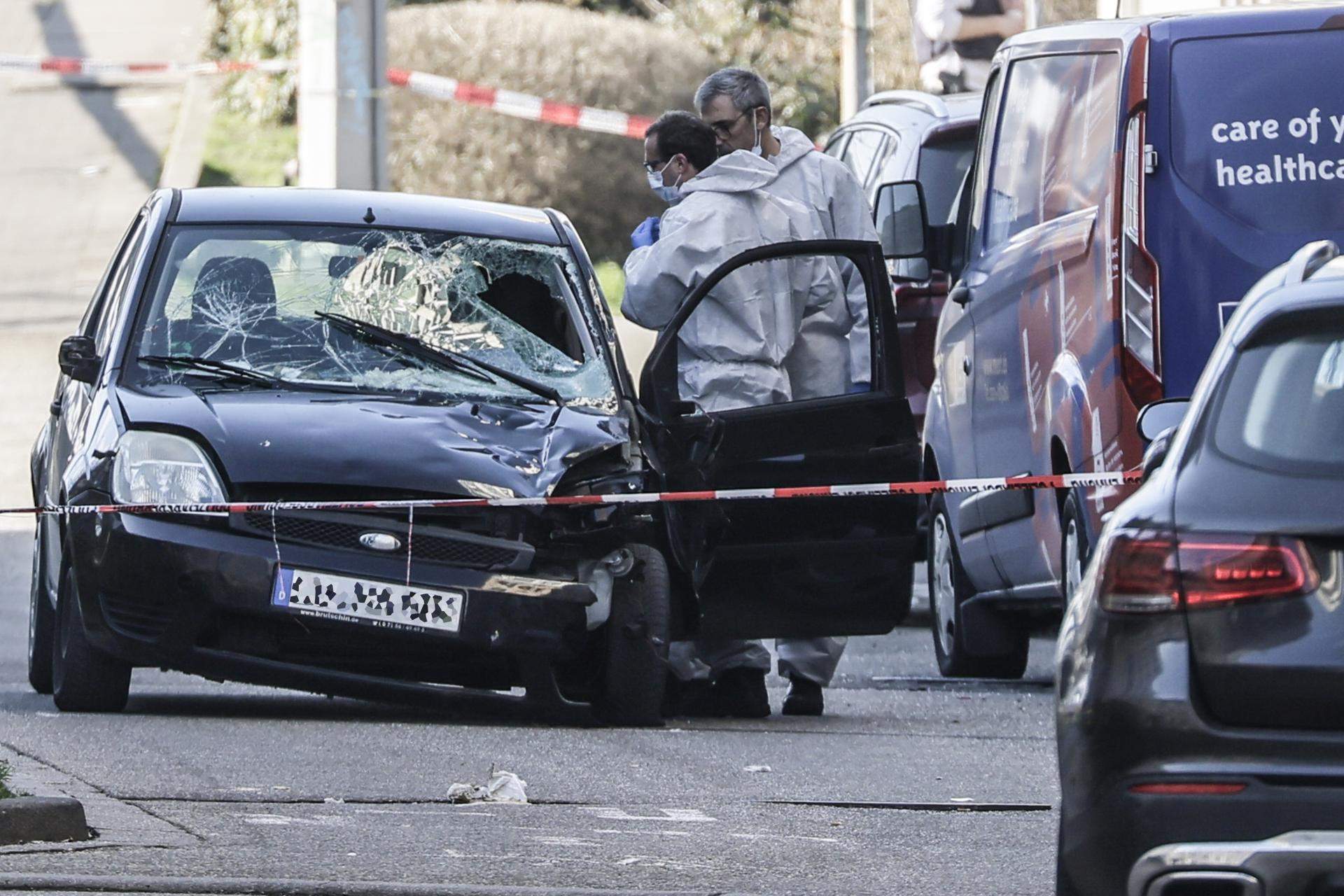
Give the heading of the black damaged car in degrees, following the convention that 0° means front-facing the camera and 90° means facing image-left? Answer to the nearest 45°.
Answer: approximately 0°

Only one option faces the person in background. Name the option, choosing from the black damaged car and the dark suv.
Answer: the dark suv

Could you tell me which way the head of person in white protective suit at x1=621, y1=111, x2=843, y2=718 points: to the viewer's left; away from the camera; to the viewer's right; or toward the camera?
to the viewer's left

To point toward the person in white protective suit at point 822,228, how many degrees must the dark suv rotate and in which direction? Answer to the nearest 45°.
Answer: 0° — it already faces them

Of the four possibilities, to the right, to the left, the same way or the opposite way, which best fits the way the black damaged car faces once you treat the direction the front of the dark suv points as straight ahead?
the opposite way

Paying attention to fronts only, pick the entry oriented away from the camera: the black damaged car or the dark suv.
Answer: the dark suv

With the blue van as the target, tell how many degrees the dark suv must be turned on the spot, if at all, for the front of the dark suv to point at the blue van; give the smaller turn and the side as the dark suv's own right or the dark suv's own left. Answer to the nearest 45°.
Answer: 0° — it already faces it

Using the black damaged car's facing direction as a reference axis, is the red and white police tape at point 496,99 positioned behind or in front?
behind

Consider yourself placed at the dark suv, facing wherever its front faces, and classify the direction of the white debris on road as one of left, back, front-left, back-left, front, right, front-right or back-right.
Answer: front-left

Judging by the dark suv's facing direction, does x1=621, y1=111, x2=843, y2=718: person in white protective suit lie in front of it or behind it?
in front

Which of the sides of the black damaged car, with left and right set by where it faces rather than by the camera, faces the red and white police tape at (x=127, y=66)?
back

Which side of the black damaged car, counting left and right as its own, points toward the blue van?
left

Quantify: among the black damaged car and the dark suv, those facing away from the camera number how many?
1

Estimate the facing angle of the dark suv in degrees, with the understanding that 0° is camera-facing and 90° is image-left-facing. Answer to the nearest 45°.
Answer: approximately 180°
